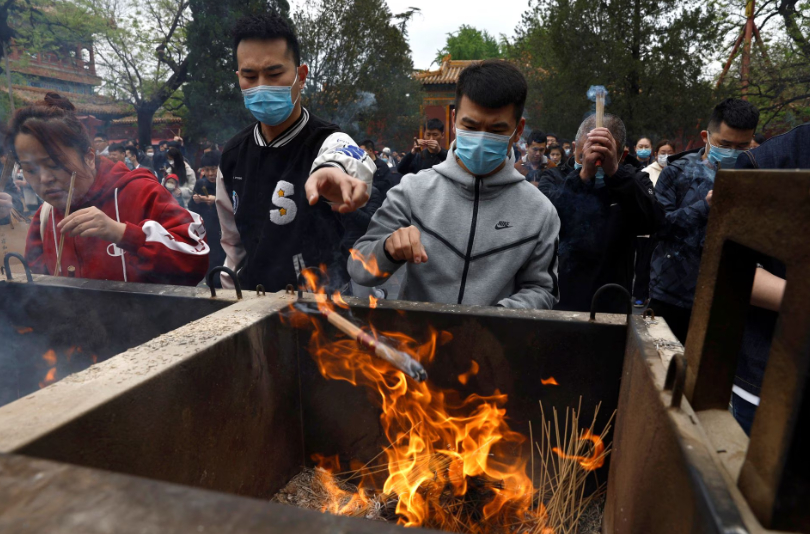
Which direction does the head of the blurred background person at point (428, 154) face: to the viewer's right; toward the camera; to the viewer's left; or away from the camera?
toward the camera

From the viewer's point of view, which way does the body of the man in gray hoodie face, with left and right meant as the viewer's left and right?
facing the viewer

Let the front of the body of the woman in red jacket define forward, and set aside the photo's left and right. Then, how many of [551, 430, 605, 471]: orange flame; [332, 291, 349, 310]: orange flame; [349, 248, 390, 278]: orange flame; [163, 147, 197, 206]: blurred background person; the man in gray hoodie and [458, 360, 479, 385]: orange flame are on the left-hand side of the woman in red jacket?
5

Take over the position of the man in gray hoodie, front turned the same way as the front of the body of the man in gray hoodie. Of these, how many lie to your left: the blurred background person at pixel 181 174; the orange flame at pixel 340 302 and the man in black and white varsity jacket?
0

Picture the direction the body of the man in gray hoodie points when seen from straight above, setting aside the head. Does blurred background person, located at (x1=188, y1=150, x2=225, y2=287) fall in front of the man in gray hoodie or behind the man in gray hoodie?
behind

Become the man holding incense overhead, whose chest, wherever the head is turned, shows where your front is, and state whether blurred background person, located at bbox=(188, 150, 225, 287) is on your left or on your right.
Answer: on your right

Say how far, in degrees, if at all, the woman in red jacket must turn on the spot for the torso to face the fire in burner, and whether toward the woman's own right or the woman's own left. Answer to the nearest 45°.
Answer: approximately 90° to the woman's own left

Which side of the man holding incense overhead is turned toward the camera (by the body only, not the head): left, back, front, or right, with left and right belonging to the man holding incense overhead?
front

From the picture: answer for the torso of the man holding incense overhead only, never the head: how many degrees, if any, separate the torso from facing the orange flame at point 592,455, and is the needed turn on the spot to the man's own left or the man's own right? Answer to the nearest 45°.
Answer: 0° — they already face it

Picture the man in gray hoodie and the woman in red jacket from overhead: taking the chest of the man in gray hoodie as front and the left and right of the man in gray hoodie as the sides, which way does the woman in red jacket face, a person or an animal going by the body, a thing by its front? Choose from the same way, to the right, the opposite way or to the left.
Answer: the same way

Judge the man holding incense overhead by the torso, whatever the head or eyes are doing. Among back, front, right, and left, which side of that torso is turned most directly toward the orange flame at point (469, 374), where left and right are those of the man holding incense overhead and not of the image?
front

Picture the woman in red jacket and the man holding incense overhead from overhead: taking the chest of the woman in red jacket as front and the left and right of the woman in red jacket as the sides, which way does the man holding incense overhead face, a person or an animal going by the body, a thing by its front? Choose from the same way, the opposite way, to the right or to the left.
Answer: the same way

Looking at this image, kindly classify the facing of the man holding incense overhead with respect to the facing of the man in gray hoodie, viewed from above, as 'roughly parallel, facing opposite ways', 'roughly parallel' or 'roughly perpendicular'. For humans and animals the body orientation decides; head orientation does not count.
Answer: roughly parallel

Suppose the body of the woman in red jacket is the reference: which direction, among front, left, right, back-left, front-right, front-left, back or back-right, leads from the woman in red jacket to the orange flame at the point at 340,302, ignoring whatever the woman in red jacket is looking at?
left

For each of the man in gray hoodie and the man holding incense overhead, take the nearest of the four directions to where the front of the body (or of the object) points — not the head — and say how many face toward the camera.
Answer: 2
